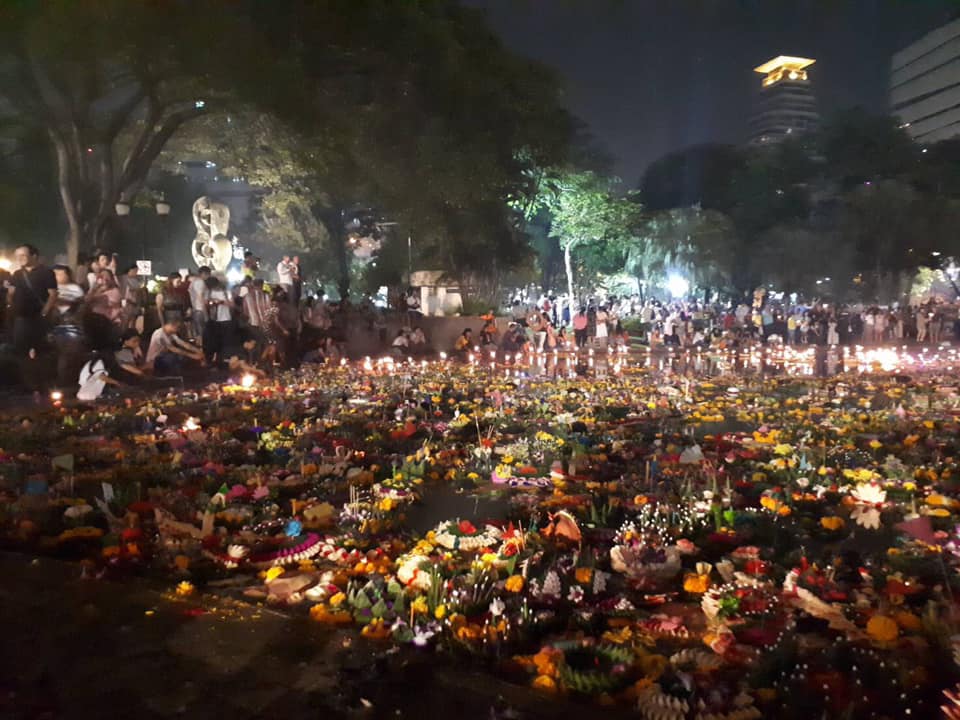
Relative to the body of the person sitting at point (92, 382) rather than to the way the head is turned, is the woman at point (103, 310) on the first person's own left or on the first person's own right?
on the first person's own left

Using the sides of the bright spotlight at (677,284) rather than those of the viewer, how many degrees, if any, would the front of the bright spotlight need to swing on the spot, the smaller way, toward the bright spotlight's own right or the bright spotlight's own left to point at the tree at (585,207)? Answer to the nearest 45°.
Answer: approximately 45° to the bright spotlight's own right

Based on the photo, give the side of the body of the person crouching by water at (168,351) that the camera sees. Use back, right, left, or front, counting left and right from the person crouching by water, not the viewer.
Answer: right

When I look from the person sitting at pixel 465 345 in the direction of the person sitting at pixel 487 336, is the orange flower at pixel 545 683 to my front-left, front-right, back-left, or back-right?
back-right

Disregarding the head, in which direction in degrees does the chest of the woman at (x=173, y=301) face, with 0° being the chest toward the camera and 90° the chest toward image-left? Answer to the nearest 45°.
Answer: approximately 315°

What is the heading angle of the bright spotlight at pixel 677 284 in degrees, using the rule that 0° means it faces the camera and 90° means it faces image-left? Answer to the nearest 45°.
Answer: approximately 0°

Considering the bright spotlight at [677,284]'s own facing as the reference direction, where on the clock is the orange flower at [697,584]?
The orange flower is roughly at 12 o'clock from the bright spotlight.

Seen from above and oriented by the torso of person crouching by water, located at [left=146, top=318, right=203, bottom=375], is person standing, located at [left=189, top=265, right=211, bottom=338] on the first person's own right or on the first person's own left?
on the first person's own left

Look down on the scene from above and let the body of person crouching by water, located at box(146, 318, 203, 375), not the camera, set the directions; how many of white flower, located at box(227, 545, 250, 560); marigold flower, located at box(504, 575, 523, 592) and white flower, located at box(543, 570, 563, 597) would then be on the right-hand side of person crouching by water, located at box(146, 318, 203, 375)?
3

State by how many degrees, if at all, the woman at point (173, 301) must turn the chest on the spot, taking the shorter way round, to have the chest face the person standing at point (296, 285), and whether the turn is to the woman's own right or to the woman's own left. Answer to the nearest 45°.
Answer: approximately 90° to the woman's own left
